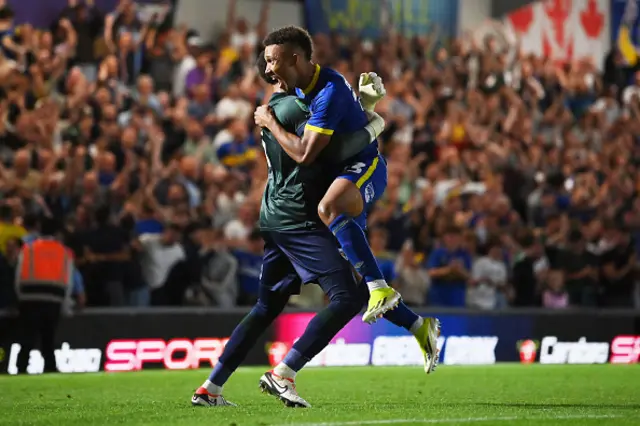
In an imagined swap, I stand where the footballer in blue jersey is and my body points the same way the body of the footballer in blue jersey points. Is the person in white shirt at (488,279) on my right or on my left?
on my right

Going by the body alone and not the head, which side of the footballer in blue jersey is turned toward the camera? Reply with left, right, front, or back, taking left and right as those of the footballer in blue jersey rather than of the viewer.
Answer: left

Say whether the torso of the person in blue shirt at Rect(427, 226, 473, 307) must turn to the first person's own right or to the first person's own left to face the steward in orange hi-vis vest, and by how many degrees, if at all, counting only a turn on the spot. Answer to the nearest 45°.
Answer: approximately 45° to the first person's own right

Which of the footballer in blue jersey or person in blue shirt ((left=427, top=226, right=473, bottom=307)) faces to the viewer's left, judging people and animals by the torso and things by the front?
the footballer in blue jersey

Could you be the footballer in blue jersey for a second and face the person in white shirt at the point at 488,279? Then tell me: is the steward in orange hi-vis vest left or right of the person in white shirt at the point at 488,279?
left

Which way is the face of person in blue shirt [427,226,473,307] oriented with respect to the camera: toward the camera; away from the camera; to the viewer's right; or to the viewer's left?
toward the camera

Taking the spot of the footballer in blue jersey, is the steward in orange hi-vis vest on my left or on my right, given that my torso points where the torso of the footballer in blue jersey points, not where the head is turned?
on my right

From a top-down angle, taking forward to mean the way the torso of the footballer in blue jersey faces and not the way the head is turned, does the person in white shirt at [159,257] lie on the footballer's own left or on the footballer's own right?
on the footballer's own right

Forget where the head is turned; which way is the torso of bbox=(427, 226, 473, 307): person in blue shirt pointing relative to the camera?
toward the camera

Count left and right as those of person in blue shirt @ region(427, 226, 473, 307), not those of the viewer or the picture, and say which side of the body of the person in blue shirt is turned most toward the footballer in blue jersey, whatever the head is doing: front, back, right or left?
front

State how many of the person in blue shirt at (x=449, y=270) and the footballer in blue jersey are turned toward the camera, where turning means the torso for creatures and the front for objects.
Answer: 1

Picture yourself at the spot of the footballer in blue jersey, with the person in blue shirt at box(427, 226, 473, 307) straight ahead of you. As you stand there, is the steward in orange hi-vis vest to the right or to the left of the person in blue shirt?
left

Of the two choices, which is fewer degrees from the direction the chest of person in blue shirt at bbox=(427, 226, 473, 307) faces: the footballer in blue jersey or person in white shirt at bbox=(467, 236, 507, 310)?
the footballer in blue jersey

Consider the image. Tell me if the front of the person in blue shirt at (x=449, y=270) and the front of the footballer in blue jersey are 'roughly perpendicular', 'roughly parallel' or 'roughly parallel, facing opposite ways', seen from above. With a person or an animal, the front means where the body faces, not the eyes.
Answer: roughly perpendicular
